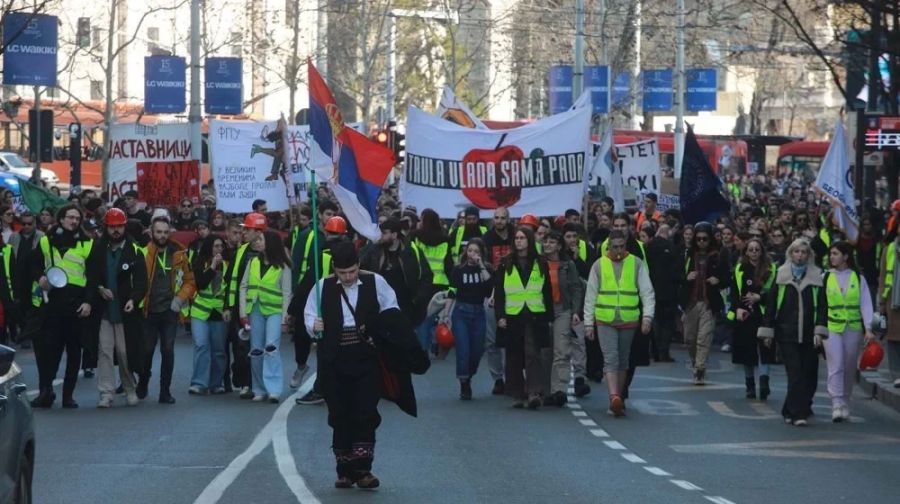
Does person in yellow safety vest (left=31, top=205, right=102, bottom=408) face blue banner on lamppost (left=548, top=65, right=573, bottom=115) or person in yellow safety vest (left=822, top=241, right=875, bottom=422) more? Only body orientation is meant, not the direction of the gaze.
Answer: the person in yellow safety vest

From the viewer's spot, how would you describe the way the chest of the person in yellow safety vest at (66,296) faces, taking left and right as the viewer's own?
facing the viewer

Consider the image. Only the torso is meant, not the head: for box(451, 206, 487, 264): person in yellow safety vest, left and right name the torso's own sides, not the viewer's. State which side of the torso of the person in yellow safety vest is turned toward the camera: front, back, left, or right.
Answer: front

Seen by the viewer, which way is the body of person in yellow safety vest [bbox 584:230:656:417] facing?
toward the camera

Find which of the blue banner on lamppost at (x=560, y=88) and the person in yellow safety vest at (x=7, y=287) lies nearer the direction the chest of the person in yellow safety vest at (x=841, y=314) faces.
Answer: the person in yellow safety vest

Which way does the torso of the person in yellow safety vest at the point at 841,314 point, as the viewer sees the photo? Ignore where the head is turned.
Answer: toward the camera

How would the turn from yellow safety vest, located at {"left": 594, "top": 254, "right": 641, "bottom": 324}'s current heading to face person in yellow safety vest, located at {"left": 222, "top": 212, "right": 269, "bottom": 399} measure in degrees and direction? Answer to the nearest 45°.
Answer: approximately 90° to its right

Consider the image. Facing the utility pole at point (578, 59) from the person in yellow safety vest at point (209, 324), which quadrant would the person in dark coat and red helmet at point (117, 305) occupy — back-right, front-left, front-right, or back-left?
back-left

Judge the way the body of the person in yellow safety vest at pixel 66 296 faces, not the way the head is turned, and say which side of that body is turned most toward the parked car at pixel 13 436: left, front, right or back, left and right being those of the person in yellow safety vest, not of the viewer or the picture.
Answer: front

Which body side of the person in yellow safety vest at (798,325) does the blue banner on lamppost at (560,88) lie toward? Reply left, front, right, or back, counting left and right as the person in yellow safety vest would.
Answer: back

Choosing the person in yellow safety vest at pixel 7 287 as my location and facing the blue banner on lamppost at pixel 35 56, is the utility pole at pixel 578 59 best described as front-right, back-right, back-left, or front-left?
front-right

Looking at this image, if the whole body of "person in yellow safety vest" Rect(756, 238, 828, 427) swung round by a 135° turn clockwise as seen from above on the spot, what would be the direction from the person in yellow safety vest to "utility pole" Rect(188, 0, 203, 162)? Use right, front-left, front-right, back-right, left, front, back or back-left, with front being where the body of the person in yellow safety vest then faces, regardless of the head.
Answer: front

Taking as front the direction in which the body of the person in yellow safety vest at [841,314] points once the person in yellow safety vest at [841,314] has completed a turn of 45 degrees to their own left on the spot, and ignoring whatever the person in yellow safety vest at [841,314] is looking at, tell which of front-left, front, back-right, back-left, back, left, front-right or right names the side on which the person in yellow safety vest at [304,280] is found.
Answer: back-right
